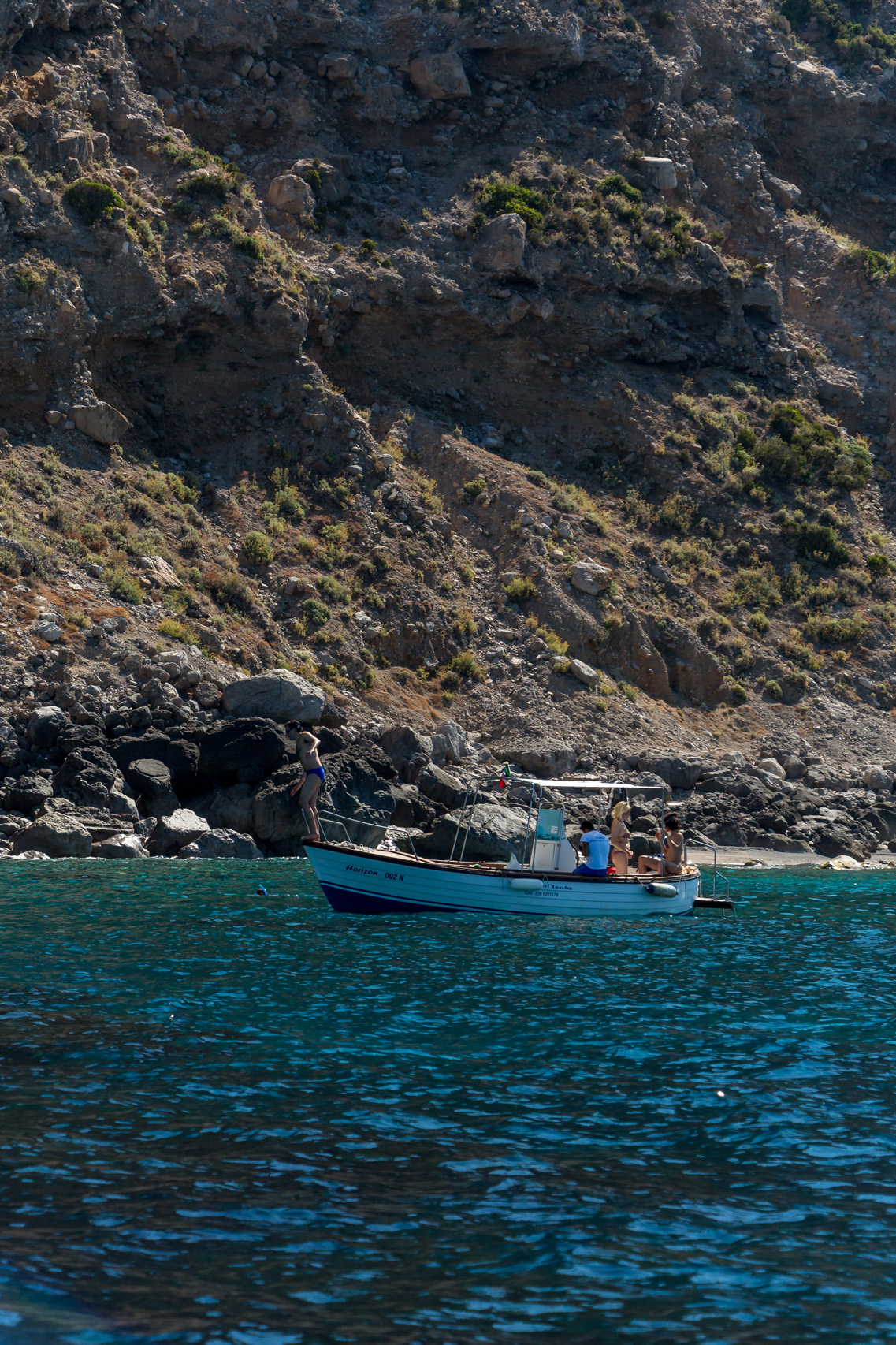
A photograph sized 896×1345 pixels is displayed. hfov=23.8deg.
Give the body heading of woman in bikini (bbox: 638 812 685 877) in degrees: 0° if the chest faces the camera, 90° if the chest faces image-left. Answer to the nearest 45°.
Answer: approximately 90°

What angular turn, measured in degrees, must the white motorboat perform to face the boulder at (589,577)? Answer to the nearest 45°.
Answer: approximately 90° to its right

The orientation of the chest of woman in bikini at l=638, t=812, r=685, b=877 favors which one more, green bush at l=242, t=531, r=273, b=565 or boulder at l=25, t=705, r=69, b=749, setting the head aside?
the boulder

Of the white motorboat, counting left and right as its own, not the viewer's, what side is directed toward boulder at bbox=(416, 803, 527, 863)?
right

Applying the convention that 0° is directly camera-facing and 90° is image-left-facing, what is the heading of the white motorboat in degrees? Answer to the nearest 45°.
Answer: approximately 90°

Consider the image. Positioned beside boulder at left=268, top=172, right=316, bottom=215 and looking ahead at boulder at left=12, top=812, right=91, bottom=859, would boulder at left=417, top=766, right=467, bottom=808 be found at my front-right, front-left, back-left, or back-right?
front-left
